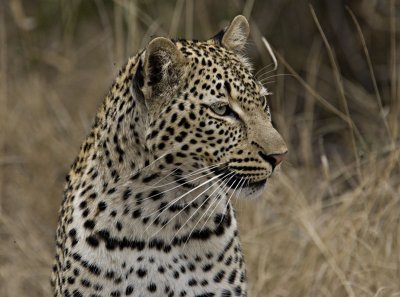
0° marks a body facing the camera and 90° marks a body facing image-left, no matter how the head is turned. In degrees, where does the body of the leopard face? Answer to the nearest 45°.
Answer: approximately 315°
